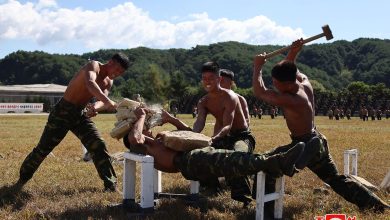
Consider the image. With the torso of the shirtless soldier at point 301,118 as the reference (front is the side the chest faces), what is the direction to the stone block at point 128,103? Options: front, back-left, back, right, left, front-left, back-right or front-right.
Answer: front-left

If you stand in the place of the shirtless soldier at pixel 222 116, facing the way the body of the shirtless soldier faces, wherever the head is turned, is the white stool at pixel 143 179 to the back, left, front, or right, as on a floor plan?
front

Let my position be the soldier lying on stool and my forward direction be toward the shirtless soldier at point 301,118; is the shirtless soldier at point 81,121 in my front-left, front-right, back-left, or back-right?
back-left

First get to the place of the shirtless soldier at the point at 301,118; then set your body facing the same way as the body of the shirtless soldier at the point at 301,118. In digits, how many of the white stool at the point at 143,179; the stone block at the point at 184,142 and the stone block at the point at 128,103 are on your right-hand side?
0

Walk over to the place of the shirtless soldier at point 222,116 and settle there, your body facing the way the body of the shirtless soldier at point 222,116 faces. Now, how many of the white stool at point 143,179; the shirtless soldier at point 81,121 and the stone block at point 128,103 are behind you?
0

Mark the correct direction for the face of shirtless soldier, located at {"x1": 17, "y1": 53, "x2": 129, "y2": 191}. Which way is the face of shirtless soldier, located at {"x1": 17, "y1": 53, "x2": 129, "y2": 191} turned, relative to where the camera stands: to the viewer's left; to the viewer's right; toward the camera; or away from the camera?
to the viewer's right

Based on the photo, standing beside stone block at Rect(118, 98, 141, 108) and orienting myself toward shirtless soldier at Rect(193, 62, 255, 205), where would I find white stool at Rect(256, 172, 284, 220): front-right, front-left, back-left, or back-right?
front-right

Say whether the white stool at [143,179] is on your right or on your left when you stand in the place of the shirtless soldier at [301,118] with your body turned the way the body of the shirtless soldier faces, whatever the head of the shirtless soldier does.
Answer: on your left

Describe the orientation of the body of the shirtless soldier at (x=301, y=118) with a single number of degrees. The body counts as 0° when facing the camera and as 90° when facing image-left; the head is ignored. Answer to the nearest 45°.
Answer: approximately 135°

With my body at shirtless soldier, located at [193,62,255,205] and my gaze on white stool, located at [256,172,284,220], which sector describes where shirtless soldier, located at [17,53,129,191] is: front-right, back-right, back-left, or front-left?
back-right

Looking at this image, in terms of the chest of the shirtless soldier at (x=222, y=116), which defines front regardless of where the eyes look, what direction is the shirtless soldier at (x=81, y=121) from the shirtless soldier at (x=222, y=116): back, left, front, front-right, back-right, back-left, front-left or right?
front-right

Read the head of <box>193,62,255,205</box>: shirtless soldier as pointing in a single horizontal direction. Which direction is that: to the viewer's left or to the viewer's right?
to the viewer's left

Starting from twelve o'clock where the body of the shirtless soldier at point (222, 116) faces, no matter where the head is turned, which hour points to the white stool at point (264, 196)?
The white stool is roughly at 10 o'clock from the shirtless soldier.

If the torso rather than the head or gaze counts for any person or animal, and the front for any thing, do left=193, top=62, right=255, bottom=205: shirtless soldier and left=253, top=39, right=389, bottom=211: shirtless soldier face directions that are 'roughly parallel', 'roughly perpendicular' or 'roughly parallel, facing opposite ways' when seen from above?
roughly perpendicular

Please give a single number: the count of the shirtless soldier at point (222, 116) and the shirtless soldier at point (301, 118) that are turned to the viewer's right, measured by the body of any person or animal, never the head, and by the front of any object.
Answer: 0
